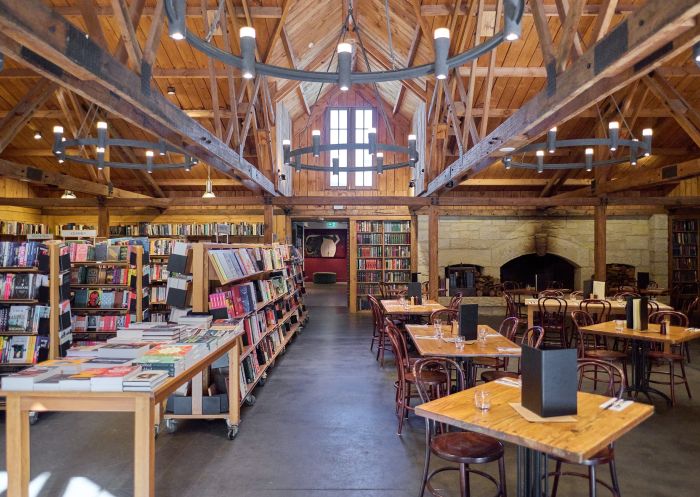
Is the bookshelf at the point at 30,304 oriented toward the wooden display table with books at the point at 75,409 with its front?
yes

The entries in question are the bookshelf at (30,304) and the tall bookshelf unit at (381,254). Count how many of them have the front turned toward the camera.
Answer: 2

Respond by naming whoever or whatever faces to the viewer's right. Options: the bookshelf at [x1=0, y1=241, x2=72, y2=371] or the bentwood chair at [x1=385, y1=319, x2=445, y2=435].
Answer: the bentwood chair

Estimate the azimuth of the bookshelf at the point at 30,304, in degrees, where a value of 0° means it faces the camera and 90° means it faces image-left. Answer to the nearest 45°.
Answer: approximately 0°

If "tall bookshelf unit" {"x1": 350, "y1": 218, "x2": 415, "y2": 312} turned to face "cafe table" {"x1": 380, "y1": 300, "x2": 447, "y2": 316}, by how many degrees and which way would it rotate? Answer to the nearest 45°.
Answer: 0° — it already faces it

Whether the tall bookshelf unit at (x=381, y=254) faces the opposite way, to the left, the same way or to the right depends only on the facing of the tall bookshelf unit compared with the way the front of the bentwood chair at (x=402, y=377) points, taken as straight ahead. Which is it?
to the right

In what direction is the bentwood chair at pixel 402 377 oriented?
to the viewer's right

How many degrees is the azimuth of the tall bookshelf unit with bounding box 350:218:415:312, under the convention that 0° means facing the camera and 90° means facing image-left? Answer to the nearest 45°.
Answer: approximately 0°

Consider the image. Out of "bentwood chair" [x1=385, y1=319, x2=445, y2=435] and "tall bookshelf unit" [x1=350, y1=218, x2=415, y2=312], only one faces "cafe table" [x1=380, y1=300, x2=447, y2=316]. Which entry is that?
the tall bookshelf unit

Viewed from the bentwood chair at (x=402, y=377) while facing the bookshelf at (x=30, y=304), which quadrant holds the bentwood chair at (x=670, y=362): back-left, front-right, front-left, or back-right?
back-right

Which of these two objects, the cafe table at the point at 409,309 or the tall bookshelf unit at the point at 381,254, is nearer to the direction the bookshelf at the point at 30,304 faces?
the cafe table

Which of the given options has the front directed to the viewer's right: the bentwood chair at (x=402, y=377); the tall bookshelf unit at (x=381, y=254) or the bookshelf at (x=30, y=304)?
the bentwood chair
